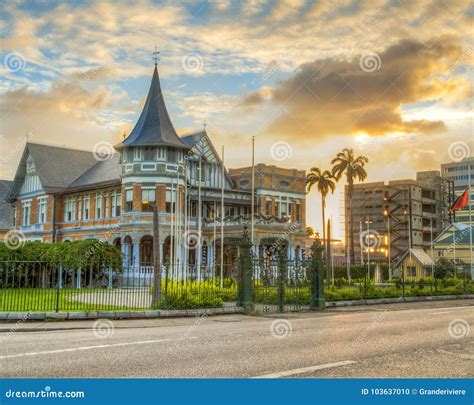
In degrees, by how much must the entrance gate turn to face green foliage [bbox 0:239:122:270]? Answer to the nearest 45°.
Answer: approximately 135° to its right

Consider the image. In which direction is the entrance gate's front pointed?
toward the camera
